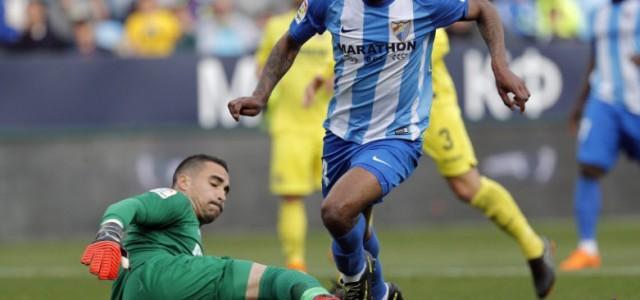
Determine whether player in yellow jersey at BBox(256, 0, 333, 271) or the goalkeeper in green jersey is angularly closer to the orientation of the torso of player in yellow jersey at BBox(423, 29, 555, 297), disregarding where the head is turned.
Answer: the goalkeeper in green jersey
